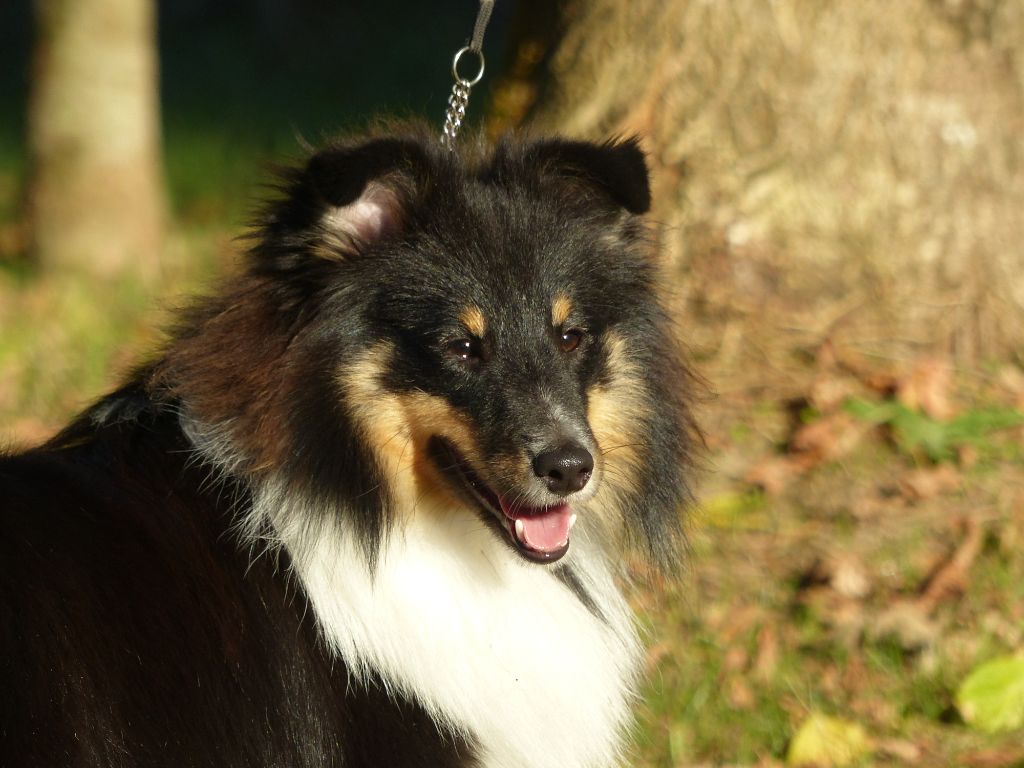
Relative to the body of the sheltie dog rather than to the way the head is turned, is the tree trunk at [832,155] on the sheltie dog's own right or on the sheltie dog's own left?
on the sheltie dog's own left

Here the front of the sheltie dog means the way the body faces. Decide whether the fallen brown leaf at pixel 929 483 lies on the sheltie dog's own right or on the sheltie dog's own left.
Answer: on the sheltie dog's own left

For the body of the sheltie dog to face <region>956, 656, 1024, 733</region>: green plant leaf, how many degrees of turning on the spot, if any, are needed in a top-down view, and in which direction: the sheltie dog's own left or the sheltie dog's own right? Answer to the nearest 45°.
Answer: approximately 45° to the sheltie dog's own left

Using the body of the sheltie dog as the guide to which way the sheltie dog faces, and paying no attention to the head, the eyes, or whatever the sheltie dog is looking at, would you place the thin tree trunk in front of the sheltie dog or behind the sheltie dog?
behind
